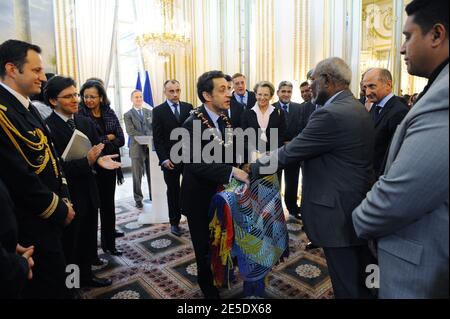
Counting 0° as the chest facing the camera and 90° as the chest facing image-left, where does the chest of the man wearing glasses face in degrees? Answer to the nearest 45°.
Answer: approximately 315°

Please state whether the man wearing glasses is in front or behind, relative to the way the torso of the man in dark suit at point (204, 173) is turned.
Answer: behind

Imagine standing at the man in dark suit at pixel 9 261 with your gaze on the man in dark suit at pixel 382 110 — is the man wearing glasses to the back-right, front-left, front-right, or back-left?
front-left

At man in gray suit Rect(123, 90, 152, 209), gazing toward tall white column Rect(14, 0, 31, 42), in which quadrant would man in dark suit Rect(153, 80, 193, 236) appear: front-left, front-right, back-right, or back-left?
back-left

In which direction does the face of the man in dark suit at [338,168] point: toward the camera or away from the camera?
away from the camera

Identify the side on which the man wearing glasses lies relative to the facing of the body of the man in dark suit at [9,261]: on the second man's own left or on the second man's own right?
on the second man's own left

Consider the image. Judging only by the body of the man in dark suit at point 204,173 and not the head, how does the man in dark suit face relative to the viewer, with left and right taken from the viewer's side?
facing the viewer and to the right of the viewer

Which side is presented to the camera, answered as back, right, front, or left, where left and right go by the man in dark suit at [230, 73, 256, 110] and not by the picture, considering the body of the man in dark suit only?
front

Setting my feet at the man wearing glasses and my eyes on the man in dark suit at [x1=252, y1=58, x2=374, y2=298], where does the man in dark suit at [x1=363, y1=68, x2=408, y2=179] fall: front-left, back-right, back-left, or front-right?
front-left

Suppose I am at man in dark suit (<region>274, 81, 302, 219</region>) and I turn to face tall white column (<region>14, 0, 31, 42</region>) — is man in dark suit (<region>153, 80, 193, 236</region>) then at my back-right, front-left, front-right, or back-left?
front-left

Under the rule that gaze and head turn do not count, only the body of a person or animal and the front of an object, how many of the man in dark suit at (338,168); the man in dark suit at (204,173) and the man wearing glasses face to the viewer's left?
1

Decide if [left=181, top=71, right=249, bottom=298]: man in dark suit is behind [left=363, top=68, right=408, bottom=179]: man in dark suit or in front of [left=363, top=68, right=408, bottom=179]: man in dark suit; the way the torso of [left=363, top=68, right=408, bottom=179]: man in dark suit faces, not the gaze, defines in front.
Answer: in front

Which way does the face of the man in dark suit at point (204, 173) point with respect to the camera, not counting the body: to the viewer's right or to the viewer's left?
to the viewer's right

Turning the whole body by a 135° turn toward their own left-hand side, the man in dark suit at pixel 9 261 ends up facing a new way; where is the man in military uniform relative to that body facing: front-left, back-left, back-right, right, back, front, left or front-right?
front-right

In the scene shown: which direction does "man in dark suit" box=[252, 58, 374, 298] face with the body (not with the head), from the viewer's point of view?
to the viewer's left
